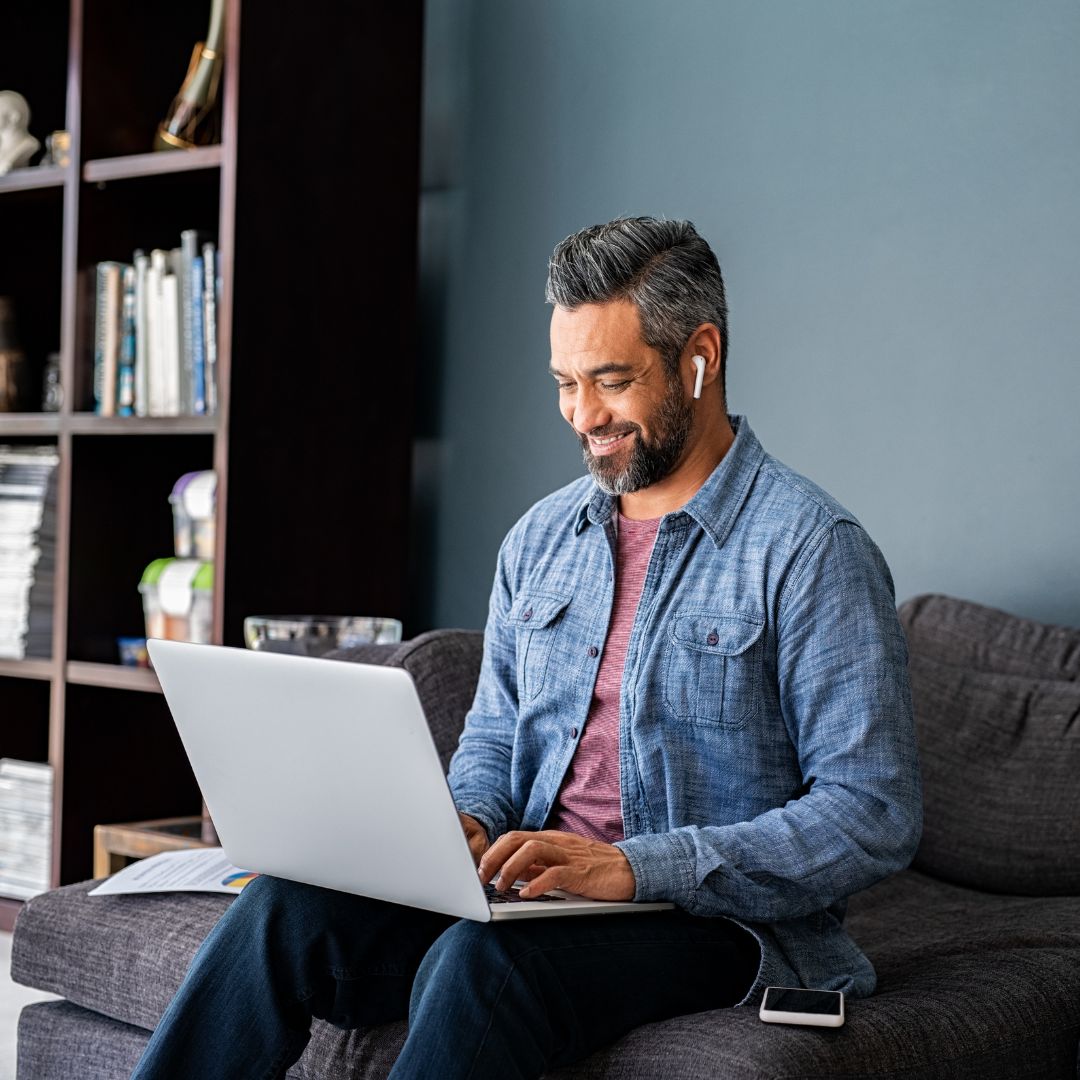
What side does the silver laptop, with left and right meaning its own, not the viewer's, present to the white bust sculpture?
left

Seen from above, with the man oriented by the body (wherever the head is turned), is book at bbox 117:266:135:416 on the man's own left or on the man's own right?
on the man's own right

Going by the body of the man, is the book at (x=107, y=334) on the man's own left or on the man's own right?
on the man's own right

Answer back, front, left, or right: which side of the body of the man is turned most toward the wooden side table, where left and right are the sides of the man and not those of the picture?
right

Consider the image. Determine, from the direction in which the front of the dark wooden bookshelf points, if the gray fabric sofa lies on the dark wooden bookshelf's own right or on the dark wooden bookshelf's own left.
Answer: on the dark wooden bookshelf's own left

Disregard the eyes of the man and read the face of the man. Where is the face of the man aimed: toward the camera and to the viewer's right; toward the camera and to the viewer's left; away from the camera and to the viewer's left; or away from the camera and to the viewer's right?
toward the camera and to the viewer's left

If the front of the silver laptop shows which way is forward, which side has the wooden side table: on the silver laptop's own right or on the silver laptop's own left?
on the silver laptop's own left

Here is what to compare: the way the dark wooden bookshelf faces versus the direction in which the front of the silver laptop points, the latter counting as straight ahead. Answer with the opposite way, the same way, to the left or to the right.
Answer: the opposite way

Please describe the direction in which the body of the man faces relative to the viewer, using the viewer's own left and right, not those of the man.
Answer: facing the viewer and to the left of the viewer

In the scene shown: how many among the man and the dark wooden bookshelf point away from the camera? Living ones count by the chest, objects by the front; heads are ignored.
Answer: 0

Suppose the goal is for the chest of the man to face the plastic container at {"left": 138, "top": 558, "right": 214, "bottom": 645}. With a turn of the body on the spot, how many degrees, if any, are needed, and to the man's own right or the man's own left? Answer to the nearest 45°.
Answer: approximately 90° to the man's own right

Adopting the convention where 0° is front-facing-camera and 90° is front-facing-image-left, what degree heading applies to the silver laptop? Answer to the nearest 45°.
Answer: approximately 225°

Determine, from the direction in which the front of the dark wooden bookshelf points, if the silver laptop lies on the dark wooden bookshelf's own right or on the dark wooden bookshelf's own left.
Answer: on the dark wooden bookshelf's own left
